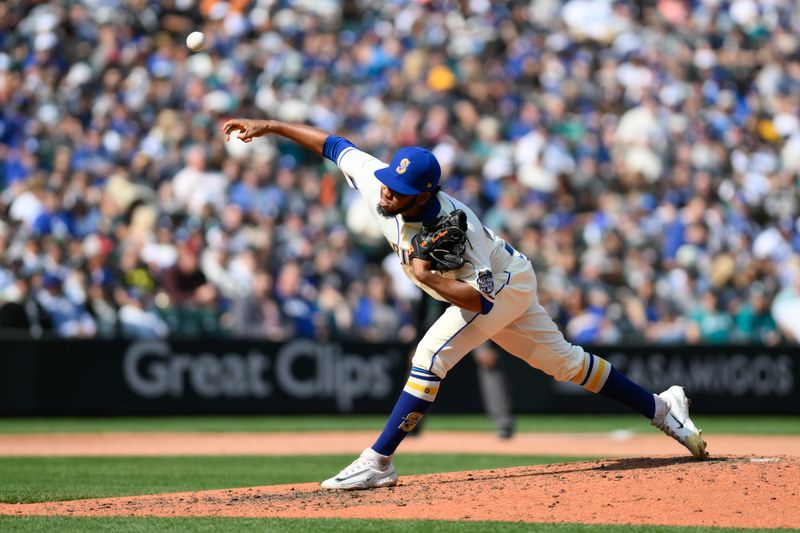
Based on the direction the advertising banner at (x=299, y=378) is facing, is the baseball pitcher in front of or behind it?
in front

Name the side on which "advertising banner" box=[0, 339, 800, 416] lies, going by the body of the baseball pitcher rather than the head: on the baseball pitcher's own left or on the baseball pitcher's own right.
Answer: on the baseball pitcher's own right

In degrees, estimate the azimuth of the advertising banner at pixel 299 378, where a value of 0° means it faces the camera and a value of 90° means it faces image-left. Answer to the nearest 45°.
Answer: approximately 0°

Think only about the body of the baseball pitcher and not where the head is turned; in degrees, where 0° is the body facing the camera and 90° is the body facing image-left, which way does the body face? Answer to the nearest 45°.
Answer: approximately 90°

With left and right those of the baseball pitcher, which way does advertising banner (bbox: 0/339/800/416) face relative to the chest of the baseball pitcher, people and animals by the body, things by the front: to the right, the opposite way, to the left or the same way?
to the left

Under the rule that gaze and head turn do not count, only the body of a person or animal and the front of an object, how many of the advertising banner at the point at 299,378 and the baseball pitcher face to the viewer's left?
1
